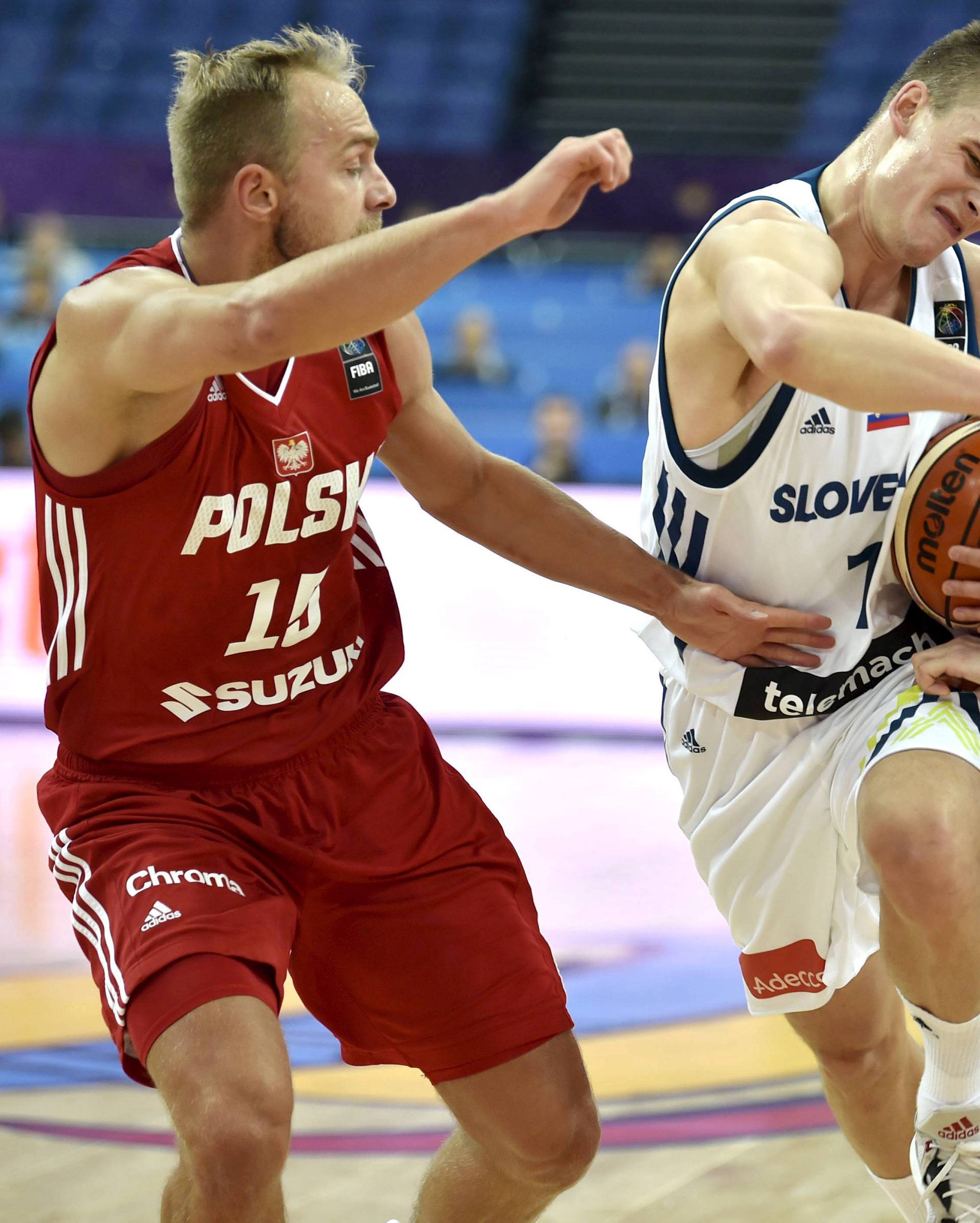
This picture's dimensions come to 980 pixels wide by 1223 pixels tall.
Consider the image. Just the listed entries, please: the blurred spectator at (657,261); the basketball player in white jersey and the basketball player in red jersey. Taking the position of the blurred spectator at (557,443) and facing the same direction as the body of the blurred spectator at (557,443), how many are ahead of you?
2

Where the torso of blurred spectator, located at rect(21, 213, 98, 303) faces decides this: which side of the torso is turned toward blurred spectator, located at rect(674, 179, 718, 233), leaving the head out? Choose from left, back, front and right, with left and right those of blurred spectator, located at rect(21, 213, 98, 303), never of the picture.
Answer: left

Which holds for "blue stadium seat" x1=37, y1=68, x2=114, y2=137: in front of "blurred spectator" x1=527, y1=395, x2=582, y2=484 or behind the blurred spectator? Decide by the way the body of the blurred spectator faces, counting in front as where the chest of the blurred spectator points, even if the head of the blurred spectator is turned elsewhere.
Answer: behind

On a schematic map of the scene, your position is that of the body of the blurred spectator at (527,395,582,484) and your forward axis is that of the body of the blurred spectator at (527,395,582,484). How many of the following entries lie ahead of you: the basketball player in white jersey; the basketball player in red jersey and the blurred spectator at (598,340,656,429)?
2

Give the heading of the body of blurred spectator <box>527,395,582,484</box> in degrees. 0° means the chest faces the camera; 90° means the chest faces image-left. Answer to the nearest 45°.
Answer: approximately 0°

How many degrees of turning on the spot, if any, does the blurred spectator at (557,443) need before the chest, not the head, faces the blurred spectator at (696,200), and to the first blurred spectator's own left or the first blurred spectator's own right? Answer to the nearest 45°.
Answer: approximately 180°

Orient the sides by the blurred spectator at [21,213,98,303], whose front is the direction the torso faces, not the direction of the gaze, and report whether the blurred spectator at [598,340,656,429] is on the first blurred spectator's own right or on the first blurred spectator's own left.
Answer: on the first blurred spectator's own left

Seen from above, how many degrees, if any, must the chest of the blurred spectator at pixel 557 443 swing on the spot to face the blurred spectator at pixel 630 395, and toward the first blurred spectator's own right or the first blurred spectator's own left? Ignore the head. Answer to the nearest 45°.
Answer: approximately 180°

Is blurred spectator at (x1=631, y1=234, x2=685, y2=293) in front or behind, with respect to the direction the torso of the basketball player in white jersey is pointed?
behind
